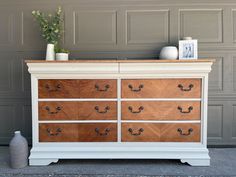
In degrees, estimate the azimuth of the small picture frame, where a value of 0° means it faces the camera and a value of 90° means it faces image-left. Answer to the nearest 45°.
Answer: approximately 0°

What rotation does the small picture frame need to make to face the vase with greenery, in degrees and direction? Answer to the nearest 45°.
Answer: approximately 90° to its right
